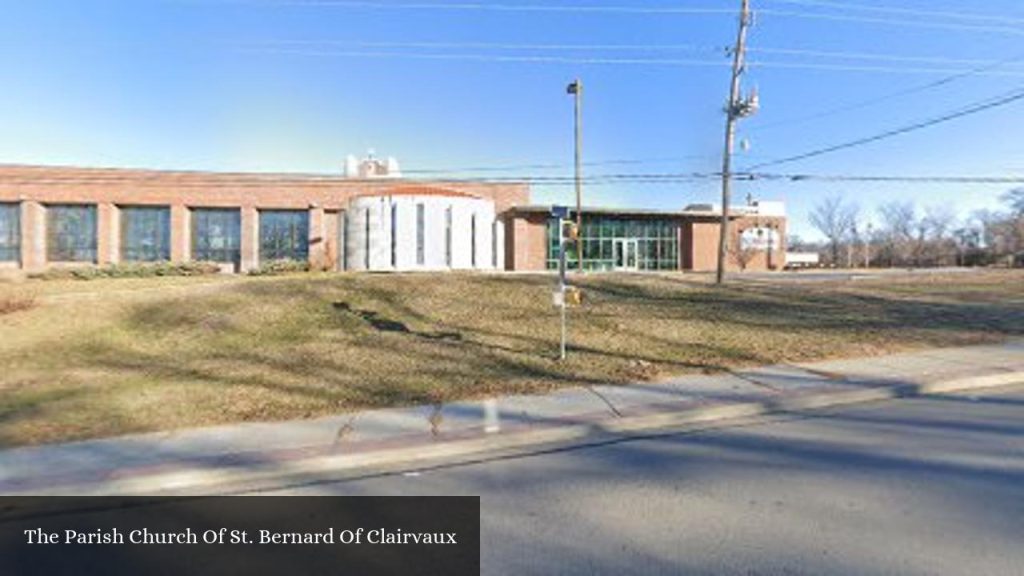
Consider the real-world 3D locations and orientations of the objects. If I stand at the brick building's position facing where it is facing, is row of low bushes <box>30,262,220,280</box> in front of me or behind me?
in front

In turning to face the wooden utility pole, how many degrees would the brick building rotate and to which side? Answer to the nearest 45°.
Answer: approximately 45° to its left

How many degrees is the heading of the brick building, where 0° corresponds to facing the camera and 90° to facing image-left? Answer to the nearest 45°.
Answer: approximately 0°

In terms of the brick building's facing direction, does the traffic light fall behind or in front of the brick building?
in front

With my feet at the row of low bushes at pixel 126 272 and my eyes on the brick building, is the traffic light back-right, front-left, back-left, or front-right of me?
back-right
